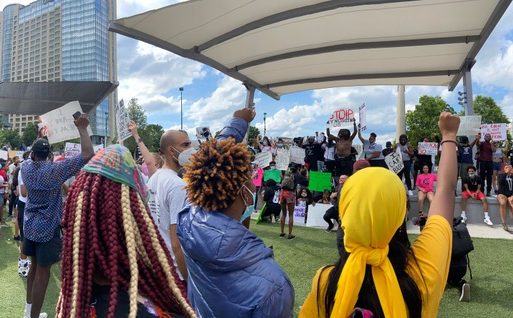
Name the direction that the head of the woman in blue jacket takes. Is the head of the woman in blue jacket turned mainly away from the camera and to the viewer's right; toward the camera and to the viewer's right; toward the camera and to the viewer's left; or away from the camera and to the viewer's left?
away from the camera and to the viewer's right

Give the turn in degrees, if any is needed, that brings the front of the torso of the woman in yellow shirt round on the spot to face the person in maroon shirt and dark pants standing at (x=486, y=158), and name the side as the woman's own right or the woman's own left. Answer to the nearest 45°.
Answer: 0° — they already face them

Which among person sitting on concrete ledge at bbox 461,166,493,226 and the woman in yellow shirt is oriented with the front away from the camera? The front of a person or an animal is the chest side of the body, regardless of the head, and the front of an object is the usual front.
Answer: the woman in yellow shirt

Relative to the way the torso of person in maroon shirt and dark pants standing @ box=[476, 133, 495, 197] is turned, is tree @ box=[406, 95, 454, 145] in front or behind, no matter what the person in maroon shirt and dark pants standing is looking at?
behind

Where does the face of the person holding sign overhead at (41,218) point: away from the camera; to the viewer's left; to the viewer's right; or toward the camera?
away from the camera

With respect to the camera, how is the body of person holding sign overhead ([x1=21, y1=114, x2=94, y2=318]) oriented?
away from the camera

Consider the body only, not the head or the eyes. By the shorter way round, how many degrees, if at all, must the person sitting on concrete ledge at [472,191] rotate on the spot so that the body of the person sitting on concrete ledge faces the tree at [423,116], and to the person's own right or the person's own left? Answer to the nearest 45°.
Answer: approximately 180°

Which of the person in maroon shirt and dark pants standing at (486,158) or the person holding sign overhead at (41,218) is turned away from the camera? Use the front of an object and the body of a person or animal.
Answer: the person holding sign overhead at (41,218)

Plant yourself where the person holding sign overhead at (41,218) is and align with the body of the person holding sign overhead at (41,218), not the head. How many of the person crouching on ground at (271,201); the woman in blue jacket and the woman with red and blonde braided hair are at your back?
2

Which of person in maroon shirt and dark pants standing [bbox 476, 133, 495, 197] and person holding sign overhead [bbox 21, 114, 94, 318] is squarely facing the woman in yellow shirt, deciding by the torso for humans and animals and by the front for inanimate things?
person in maroon shirt and dark pants standing [bbox 476, 133, 495, 197]

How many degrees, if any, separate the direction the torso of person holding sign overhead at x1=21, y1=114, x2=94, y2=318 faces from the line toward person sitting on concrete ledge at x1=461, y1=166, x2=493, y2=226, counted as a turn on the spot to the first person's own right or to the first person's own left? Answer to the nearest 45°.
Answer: approximately 90° to the first person's own right

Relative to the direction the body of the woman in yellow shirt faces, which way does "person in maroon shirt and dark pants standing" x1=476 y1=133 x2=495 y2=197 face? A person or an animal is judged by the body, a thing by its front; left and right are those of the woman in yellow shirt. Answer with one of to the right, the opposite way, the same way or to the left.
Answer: the opposite way

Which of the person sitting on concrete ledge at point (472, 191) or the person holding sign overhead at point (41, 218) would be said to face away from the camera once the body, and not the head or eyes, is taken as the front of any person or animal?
the person holding sign overhead

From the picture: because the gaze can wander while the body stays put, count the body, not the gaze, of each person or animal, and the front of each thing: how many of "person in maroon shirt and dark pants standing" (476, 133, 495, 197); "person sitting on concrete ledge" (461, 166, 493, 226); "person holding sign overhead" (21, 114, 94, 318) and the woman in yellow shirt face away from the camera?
2
